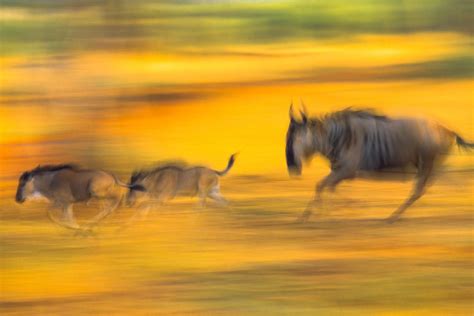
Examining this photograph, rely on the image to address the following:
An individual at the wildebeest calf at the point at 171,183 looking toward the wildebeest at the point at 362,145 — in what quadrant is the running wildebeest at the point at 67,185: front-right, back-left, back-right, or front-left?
back-right

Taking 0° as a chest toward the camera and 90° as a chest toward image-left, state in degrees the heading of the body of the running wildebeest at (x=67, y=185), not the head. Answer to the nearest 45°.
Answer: approximately 90°

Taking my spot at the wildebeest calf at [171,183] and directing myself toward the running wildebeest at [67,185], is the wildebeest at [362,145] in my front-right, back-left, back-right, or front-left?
back-left

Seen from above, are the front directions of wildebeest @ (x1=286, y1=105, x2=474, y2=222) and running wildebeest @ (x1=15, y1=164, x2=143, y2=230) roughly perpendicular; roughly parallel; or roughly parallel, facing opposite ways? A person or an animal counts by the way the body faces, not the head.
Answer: roughly parallel

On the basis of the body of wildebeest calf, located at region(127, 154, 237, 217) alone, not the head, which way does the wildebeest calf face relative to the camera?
to the viewer's left

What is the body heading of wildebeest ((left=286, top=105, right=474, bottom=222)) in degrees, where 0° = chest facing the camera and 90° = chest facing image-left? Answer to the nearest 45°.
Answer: approximately 90°

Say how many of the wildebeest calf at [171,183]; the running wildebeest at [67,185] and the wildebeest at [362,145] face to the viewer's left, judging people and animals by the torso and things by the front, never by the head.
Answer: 3

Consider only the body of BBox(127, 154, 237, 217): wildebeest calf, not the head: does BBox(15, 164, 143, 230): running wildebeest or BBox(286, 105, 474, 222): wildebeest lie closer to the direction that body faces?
the running wildebeest

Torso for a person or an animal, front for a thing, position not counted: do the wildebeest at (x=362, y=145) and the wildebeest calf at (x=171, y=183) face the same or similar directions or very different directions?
same or similar directions

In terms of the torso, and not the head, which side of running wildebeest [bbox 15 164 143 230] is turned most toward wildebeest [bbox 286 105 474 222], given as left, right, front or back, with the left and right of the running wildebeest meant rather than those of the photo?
back

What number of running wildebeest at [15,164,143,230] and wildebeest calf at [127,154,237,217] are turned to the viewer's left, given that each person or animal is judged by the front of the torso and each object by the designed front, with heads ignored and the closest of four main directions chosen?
2

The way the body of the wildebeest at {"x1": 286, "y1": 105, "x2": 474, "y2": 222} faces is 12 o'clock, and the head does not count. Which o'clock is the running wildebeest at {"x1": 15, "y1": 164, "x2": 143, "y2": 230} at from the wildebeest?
The running wildebeest is roughly at 11 o'clock from the wildebeest.

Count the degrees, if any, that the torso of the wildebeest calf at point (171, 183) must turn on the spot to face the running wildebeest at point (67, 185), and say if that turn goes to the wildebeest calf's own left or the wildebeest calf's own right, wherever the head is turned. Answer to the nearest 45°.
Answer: approximately 45° to the wildebeest calf's own left
